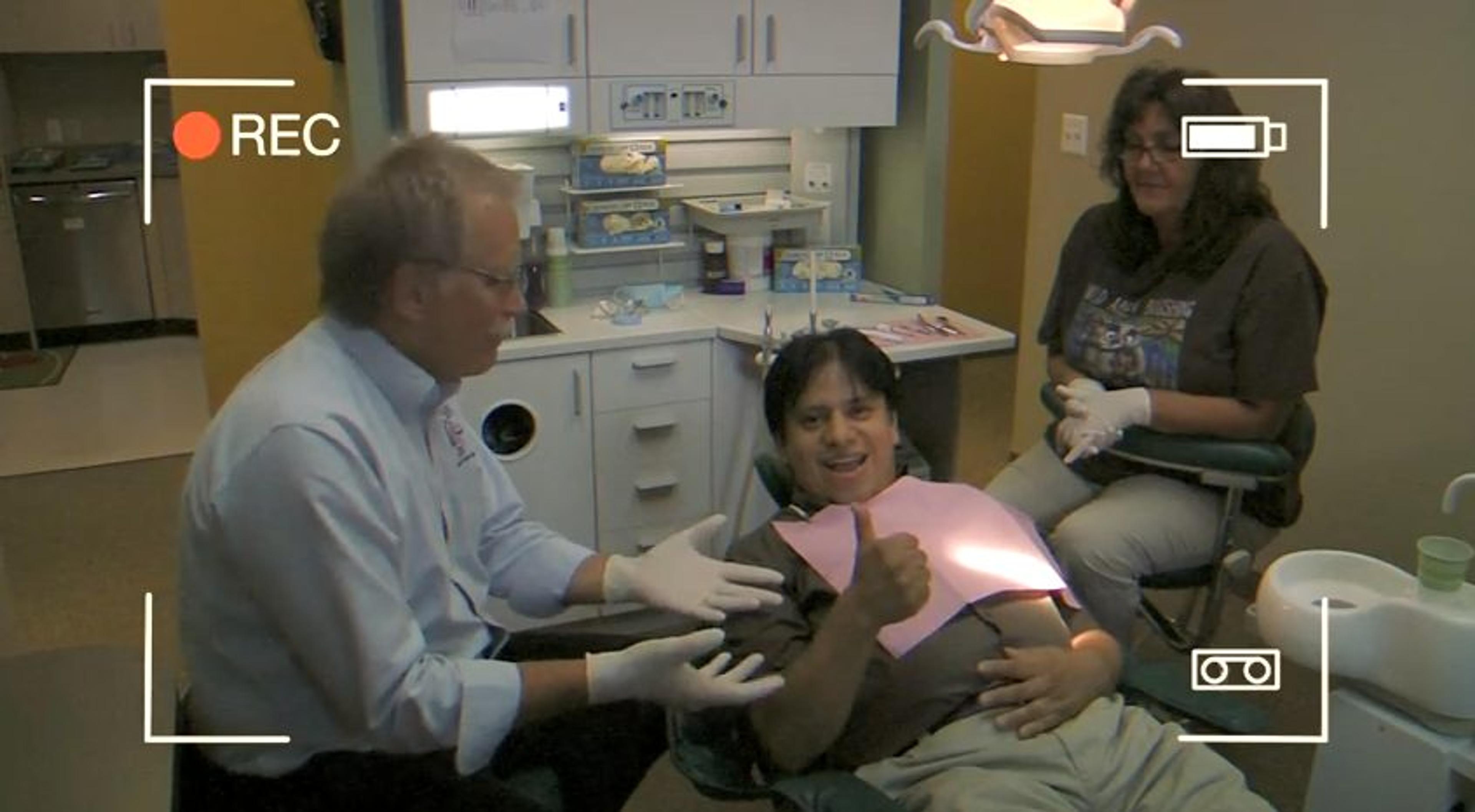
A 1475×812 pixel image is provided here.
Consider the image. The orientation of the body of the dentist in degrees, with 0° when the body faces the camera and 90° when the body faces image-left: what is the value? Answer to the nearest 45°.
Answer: approximately 270°

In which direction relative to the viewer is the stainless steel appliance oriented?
toward the camera

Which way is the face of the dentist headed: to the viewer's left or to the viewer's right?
to the viewer's right

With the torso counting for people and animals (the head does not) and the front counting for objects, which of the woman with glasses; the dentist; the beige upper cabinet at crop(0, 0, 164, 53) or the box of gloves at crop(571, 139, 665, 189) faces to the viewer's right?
the dentist

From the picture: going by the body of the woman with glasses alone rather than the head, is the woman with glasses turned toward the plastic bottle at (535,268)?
no

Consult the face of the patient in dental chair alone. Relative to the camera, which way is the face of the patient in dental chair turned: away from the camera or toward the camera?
toward the camera

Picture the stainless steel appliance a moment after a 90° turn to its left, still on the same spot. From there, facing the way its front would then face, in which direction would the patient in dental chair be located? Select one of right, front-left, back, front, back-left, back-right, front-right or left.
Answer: right

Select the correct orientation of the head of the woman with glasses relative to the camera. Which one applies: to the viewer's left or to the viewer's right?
to the viewer's left

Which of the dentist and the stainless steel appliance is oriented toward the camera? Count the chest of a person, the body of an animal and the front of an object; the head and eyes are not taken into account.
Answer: the stainless steel appliance

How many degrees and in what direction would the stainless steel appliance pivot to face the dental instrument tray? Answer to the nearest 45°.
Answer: approximately 45° to its left

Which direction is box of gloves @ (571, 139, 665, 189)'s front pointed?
toward the camera

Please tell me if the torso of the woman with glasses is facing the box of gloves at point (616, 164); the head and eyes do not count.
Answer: no

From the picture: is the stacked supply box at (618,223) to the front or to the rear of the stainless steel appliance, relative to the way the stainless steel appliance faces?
to the front

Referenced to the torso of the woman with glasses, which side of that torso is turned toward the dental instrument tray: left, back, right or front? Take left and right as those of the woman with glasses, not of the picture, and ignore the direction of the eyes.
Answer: right
